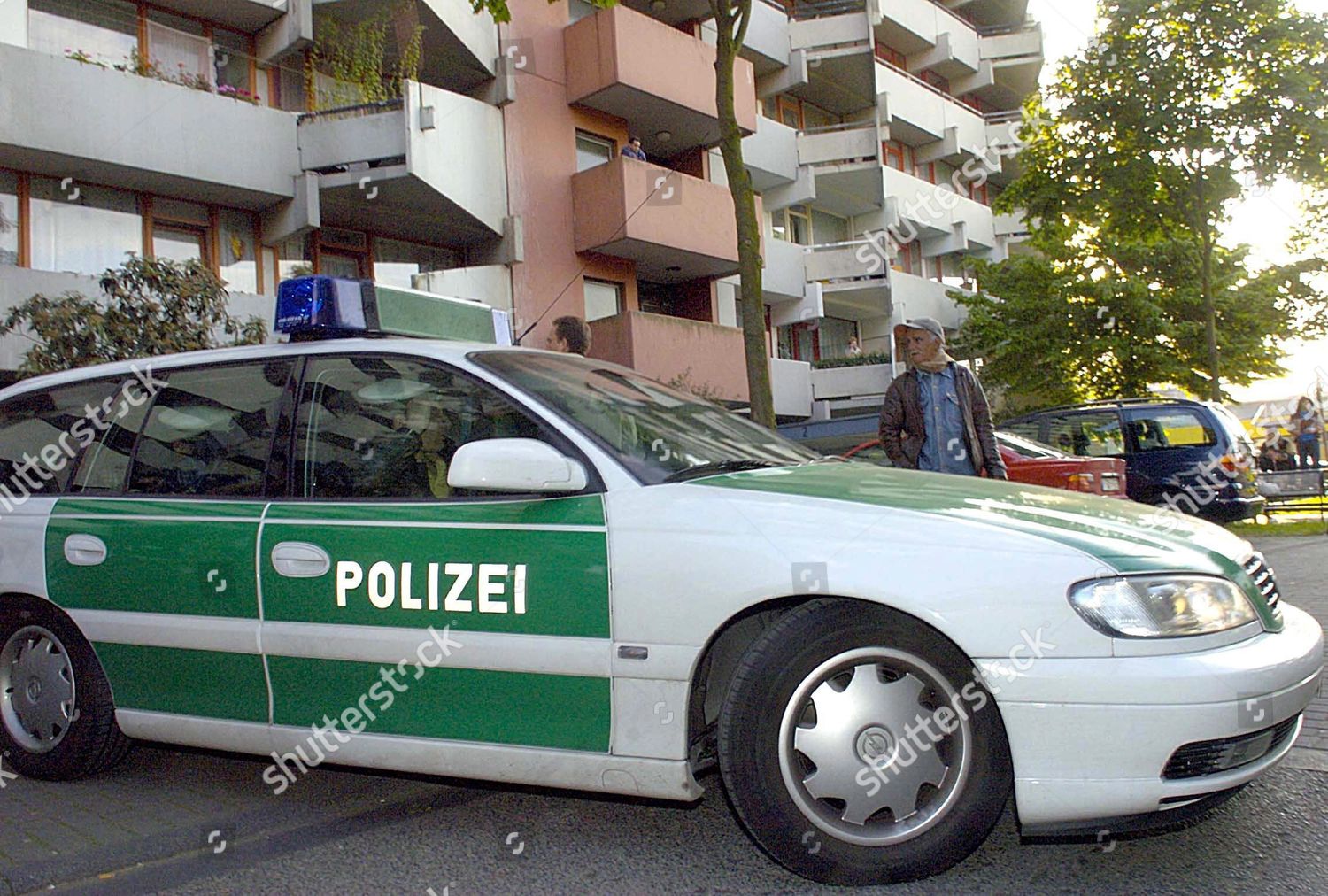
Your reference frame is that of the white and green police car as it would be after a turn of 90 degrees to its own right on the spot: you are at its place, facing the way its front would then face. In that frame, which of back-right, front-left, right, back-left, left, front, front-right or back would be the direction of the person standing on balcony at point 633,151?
back-right

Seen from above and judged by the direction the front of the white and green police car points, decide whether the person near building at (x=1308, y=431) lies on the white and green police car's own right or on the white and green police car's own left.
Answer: on the white and green police car's own left

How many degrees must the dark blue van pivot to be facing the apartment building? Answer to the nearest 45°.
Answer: approximately 45° to its left

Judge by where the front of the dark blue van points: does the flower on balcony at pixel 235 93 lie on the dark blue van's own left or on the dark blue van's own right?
on the dark blue van's own left

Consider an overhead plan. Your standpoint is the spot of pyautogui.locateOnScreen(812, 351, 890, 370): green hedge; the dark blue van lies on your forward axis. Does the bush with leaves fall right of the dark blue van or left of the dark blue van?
right

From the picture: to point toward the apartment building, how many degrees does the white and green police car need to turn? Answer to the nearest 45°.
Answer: approximately 135° to its left

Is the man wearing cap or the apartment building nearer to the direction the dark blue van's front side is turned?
the apartment building

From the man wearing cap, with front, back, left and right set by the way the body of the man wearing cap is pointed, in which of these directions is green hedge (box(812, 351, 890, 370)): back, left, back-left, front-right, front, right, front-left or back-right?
back

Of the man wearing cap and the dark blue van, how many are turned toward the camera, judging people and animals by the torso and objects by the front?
1

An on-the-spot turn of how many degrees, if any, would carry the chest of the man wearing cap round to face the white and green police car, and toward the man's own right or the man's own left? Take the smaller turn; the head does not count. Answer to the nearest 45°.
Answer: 0° — they already face it

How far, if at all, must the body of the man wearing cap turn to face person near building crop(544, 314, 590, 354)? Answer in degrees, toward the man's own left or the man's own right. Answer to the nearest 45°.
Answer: approximately 90° to the man's own right

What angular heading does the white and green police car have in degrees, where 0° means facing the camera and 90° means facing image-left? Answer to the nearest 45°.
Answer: approximately 315°
